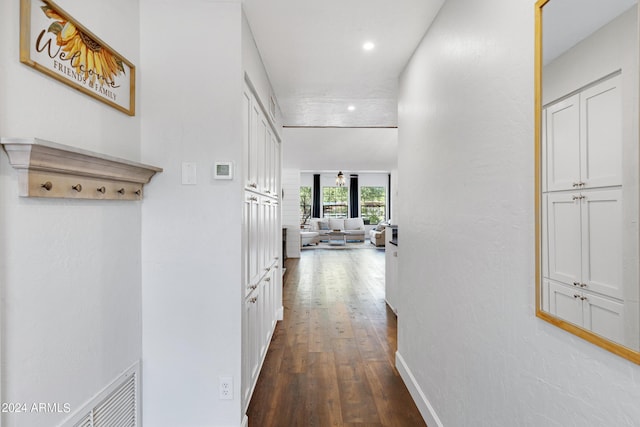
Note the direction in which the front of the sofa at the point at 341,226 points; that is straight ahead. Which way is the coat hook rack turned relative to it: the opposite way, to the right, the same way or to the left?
to the left

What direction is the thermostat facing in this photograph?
toward the camera

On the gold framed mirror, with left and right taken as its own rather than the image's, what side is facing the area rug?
right

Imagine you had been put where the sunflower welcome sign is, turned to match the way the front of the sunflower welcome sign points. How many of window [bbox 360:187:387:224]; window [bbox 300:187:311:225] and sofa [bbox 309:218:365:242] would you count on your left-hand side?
3

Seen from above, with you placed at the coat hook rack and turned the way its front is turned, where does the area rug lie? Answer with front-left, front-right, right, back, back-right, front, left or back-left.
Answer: left

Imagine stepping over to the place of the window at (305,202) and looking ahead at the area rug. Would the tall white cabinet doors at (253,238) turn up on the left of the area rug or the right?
right

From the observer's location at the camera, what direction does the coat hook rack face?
facing the viewer and to the right of the viewer

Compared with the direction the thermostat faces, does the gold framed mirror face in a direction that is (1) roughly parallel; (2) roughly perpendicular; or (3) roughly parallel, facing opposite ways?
roughly perpendicular

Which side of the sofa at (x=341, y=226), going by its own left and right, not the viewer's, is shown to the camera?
front

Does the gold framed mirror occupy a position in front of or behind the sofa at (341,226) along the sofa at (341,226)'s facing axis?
in front

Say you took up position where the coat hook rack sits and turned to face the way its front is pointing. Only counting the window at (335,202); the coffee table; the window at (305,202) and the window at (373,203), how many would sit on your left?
4

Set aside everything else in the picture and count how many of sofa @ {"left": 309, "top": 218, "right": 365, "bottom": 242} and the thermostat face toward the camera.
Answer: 2

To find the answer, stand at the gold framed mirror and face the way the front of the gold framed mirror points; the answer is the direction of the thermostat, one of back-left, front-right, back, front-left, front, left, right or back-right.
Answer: front-right

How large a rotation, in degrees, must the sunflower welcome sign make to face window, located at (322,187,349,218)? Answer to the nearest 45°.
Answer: approximately 90° to its left
